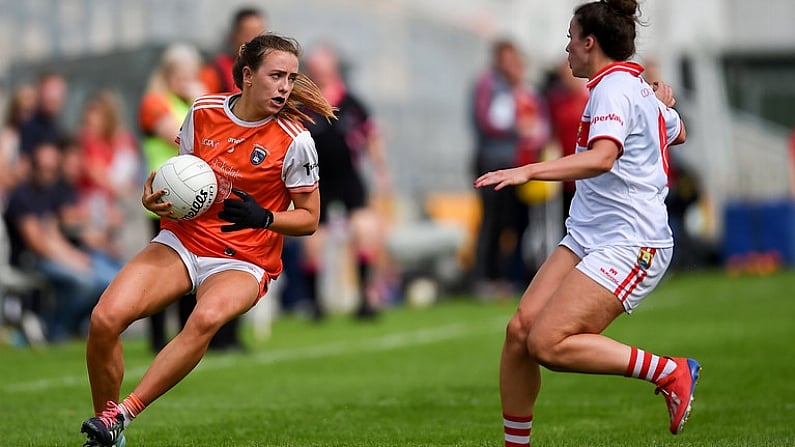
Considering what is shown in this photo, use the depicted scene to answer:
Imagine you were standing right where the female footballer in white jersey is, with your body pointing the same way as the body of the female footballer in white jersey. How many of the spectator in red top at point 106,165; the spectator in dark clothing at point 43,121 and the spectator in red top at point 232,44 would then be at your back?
0

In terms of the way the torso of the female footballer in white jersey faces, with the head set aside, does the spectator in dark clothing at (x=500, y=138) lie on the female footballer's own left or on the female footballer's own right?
on the female footballer's own right

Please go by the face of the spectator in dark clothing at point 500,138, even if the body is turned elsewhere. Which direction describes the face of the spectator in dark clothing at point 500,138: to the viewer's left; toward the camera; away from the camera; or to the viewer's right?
toward the camera

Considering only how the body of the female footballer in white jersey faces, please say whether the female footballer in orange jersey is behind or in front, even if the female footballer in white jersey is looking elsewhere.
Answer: in front

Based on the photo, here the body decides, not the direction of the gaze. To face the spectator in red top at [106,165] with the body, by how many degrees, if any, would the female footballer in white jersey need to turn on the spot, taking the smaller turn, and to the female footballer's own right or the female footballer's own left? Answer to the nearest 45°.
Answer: approximately 45° to the female footballer's own right

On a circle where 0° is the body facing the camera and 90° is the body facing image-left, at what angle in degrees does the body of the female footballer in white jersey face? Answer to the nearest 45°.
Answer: approximately 90°

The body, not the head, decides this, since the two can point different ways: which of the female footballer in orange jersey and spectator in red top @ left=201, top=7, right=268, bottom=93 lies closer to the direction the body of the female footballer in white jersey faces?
the female footballer in orange jersey

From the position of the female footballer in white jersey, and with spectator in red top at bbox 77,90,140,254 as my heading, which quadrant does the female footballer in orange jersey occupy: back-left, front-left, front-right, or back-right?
front-left

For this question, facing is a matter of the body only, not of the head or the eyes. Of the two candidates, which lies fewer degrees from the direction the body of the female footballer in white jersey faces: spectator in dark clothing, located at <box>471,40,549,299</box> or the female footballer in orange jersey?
the female footballer in orange jersey
